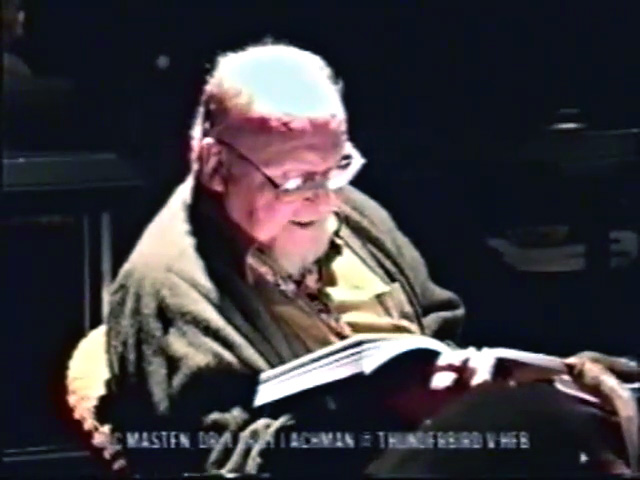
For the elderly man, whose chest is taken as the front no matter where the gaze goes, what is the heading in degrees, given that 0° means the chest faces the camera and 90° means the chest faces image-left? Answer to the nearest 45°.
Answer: approximately 315°
